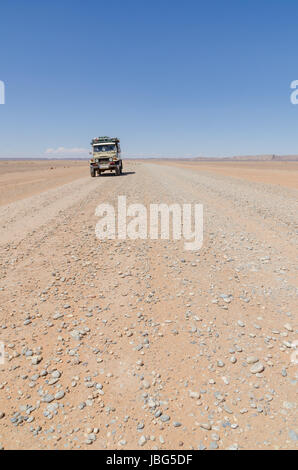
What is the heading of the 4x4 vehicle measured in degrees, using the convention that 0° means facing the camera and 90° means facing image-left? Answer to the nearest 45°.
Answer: approximately 0°
